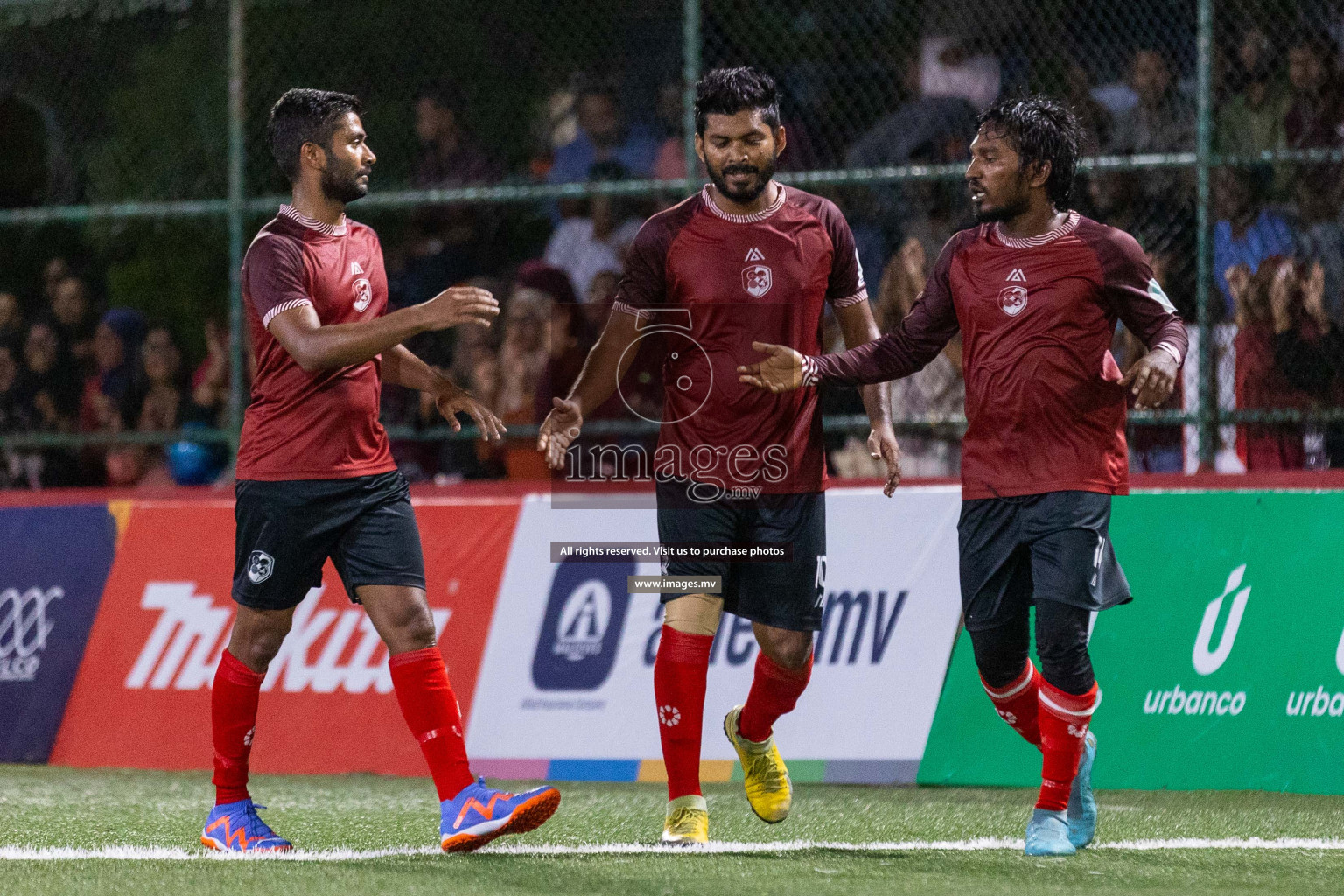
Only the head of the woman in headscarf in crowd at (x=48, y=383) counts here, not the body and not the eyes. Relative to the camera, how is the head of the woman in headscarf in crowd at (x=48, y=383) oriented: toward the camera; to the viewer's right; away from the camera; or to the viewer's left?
toward the camera

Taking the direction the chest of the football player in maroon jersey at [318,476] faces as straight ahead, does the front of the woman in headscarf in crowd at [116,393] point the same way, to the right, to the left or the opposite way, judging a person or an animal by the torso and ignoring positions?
to the right

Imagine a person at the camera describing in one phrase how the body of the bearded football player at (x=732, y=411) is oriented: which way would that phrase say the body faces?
toward the camera

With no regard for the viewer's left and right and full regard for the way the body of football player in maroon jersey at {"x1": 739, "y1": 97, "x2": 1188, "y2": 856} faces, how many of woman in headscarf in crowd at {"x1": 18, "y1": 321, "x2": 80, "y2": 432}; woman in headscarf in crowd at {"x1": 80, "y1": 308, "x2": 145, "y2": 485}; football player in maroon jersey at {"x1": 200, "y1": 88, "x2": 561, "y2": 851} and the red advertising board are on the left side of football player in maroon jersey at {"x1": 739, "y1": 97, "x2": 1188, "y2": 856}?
0

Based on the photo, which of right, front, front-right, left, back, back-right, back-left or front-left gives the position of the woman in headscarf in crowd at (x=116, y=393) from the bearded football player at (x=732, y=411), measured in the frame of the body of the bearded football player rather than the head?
back-right

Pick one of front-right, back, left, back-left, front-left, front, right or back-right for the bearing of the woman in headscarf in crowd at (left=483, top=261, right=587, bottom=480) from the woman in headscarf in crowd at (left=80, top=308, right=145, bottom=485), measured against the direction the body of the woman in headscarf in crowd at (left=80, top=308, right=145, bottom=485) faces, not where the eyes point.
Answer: left

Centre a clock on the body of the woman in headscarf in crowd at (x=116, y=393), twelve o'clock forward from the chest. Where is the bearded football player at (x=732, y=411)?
The bearded football player is roughly at 10 o'clock from the woman in headscarf in crowd.

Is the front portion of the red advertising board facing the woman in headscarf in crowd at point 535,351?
no

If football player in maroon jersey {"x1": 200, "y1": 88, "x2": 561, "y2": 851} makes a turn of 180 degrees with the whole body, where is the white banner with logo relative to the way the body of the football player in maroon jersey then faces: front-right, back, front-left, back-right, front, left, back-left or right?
right

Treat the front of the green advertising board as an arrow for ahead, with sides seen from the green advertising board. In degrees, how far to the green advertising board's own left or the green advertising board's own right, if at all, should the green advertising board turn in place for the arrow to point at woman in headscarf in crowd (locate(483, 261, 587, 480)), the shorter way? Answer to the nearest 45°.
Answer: approximately 135° to the green advertising board's own right

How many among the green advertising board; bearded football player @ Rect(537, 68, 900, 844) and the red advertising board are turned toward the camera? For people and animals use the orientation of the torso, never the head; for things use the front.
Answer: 3

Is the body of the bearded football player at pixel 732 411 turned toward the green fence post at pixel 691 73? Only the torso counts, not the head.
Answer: no

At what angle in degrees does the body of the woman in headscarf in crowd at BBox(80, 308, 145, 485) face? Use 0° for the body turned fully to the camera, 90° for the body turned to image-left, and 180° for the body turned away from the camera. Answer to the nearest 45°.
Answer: approximately 45°

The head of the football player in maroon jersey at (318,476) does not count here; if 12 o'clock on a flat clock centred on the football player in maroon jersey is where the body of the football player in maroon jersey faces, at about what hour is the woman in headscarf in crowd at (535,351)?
The woman in headscarf in crowd is roughly at 8 o'clock from the football player in maroon jersey.

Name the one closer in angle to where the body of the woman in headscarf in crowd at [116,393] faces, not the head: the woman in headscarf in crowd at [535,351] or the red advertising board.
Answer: the red advertising board

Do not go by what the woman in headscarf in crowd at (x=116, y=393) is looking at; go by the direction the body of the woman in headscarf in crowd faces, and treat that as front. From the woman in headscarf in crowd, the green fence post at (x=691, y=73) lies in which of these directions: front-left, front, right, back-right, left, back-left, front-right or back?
left

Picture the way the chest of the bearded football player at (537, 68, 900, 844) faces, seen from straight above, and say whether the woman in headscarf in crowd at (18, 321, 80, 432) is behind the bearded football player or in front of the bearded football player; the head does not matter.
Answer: behind

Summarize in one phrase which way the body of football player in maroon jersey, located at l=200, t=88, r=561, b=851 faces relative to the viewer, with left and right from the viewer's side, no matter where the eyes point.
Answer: facing the viewer and to the right of the viewer

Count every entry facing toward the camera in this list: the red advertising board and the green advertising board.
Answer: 2
